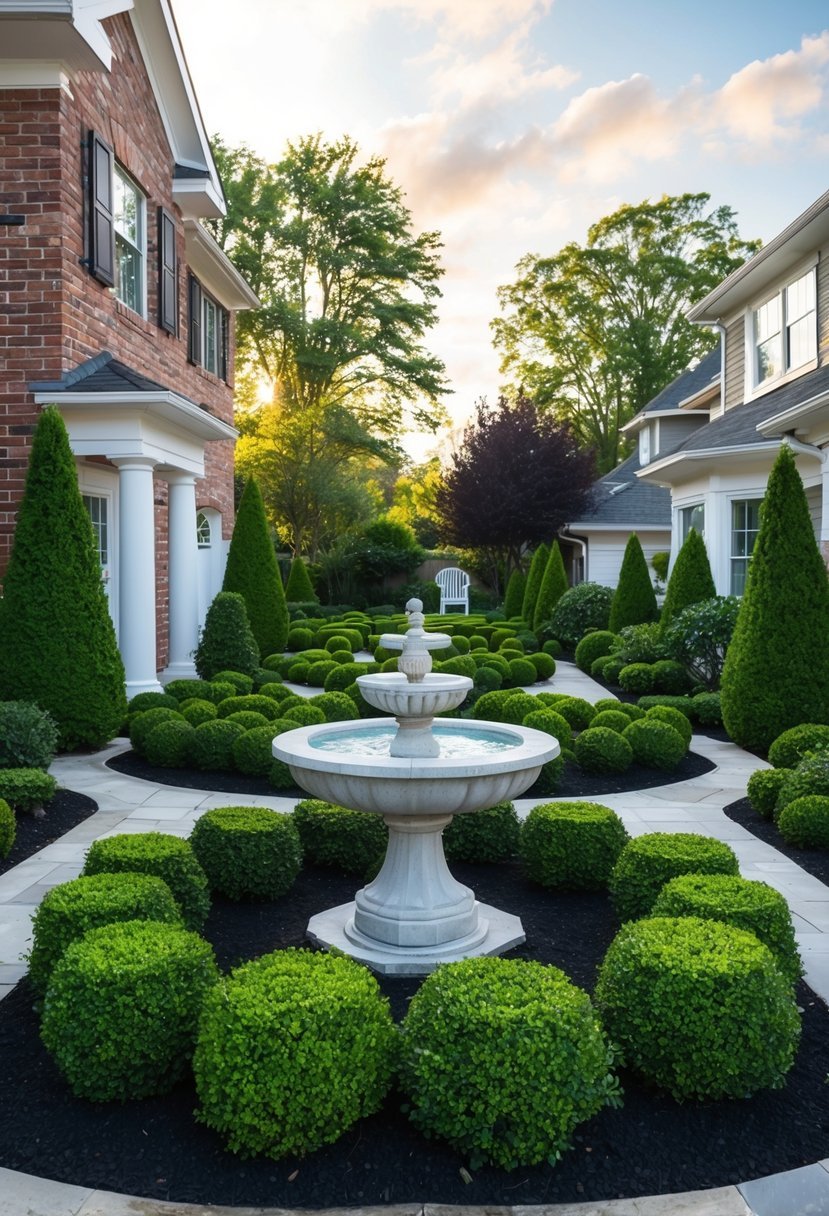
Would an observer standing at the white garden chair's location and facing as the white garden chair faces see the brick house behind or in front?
in front

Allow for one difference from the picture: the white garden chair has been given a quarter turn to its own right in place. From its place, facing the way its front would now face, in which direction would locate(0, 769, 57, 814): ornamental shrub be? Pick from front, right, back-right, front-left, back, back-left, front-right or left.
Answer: left

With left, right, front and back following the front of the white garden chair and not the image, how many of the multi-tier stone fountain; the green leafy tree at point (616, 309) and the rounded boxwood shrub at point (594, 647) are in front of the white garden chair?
2

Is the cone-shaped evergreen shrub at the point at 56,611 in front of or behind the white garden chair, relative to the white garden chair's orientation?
in front

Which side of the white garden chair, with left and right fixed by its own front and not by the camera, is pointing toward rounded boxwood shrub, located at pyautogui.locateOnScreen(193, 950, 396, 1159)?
front

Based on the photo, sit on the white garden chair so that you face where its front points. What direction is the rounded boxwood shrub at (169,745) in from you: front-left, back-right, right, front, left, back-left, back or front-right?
front

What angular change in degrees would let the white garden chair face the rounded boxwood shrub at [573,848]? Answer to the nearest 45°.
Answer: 0° — it already faces it

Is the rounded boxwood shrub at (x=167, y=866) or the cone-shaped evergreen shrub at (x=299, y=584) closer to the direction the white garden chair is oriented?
the rounded boxwood shrub

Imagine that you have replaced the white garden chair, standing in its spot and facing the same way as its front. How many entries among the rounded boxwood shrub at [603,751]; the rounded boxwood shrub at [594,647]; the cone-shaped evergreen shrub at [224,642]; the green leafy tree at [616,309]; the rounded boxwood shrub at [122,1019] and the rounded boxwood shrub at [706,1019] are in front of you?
5

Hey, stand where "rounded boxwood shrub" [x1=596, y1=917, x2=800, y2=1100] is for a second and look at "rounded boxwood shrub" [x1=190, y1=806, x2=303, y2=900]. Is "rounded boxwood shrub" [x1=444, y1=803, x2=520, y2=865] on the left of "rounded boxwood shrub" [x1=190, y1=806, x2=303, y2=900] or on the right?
right

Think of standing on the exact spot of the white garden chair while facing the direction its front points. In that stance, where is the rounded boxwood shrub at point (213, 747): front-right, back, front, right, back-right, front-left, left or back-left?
front

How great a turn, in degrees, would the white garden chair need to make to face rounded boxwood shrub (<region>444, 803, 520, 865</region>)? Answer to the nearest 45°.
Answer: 0° — it already faces it

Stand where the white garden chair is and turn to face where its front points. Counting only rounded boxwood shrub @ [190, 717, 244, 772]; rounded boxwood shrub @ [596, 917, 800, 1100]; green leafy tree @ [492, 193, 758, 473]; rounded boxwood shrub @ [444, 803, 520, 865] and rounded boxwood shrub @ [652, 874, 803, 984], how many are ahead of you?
4

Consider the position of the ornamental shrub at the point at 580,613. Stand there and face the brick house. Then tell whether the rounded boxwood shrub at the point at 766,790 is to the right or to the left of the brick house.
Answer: left

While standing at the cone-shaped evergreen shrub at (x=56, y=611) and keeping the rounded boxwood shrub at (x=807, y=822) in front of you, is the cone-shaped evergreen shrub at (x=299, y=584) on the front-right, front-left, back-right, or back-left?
back-left

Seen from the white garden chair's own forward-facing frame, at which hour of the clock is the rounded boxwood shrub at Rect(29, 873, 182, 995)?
The rounded boxwood shrub is roughly at 12 o'clock from the white garden chair.

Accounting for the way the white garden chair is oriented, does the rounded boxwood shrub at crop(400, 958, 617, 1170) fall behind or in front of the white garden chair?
in front

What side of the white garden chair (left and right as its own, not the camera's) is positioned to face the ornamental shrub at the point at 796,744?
front

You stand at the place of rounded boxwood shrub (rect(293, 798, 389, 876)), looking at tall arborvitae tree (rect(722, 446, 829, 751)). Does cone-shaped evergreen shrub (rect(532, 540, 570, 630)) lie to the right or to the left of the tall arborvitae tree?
left
